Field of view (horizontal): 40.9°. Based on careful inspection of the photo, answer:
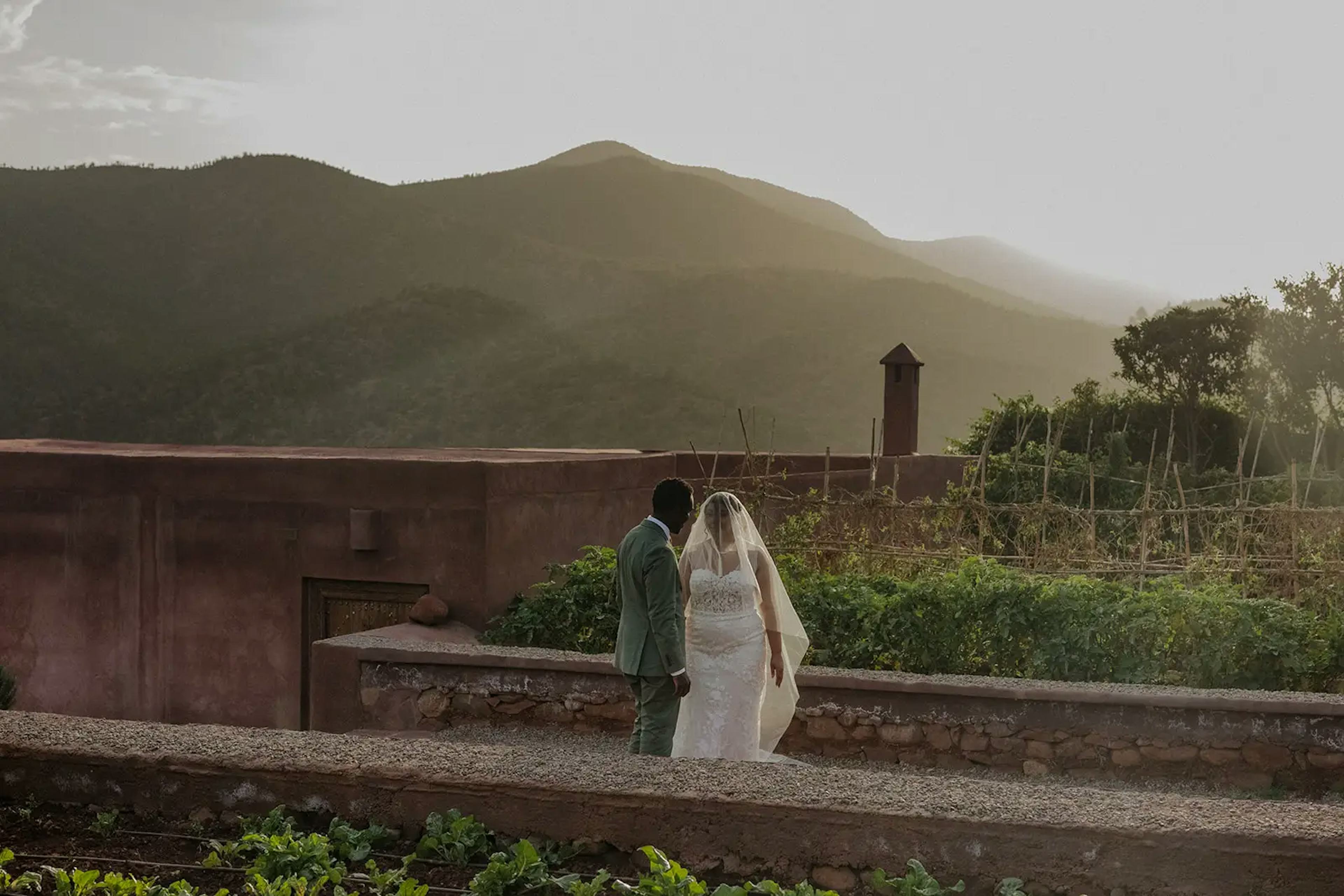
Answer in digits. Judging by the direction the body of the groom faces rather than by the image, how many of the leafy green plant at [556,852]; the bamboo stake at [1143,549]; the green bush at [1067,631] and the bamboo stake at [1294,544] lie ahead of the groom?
3

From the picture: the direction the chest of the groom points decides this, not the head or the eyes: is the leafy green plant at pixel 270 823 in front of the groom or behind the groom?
behind

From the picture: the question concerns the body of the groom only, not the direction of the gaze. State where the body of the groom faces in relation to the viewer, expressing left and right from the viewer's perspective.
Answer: facing away from the viewer and to the right of the viewer

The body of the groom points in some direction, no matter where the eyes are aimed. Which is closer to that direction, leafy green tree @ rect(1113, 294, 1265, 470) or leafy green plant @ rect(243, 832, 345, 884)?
the leafy green tree

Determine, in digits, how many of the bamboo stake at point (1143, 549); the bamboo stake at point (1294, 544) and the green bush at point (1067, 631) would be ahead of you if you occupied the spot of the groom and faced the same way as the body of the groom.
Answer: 3

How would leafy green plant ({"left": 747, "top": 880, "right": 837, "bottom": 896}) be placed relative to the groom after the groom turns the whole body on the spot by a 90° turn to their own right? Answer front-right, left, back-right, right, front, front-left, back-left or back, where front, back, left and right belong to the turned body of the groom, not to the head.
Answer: front-right

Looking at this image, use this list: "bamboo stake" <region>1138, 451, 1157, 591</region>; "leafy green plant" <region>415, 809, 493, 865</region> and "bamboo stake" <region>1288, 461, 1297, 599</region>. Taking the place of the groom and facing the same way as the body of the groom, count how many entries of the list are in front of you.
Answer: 2

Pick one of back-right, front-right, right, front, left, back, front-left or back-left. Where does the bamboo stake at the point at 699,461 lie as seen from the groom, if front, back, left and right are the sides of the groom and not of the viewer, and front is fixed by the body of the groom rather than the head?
front-left

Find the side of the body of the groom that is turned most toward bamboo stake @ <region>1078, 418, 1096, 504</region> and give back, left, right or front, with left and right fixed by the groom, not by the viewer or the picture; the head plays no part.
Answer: front

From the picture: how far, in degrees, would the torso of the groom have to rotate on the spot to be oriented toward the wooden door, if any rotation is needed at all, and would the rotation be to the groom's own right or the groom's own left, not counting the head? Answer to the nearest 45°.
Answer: approximately 90° to the groom's own left

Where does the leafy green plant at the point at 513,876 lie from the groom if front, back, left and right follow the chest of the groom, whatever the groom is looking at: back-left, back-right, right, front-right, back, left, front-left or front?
back-right

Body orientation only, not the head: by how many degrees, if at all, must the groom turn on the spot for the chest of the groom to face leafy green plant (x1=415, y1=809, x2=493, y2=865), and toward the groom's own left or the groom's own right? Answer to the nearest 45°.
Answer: approximately 135° to the groom's own right

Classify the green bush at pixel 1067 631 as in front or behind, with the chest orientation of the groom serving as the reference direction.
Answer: in front

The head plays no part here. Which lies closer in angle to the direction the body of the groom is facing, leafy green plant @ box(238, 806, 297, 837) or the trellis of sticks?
the trellis of sticks

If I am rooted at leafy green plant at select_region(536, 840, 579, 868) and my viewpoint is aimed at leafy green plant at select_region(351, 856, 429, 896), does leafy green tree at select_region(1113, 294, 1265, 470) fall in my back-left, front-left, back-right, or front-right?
back-right
